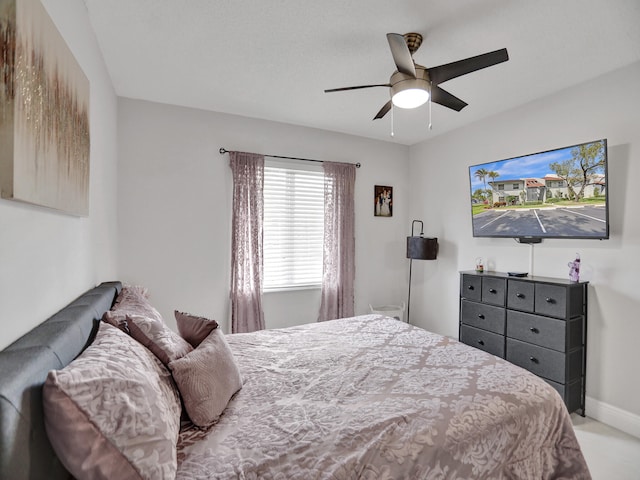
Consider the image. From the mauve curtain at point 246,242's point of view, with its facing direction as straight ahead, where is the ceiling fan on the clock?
The ceiling fan is roughly at 11 o'clock from the mauve curtain.

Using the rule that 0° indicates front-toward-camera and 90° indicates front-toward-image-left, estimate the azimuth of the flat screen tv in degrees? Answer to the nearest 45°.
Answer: approximately 45°

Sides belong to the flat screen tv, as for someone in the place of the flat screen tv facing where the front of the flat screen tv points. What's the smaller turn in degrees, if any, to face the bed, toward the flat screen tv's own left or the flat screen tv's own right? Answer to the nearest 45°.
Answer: approximately 45° to the flat screen tv's own left

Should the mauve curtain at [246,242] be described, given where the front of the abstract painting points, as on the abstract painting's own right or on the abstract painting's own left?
on the abstract painting's own left

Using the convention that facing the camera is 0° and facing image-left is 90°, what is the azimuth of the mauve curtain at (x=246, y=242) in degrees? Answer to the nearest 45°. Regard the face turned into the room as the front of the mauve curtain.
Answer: approximately 0°

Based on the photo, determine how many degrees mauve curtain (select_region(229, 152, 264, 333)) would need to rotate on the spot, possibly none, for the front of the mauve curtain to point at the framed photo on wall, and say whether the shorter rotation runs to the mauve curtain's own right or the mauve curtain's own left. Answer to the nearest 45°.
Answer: approximately 90° to the mauve curtain's own left

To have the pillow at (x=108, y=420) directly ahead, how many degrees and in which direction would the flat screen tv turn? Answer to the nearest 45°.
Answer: approximately 45° to its left

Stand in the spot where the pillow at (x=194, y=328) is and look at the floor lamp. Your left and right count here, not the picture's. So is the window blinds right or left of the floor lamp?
left

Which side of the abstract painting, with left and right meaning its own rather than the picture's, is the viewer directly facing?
right

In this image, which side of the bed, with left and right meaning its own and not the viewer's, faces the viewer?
right
